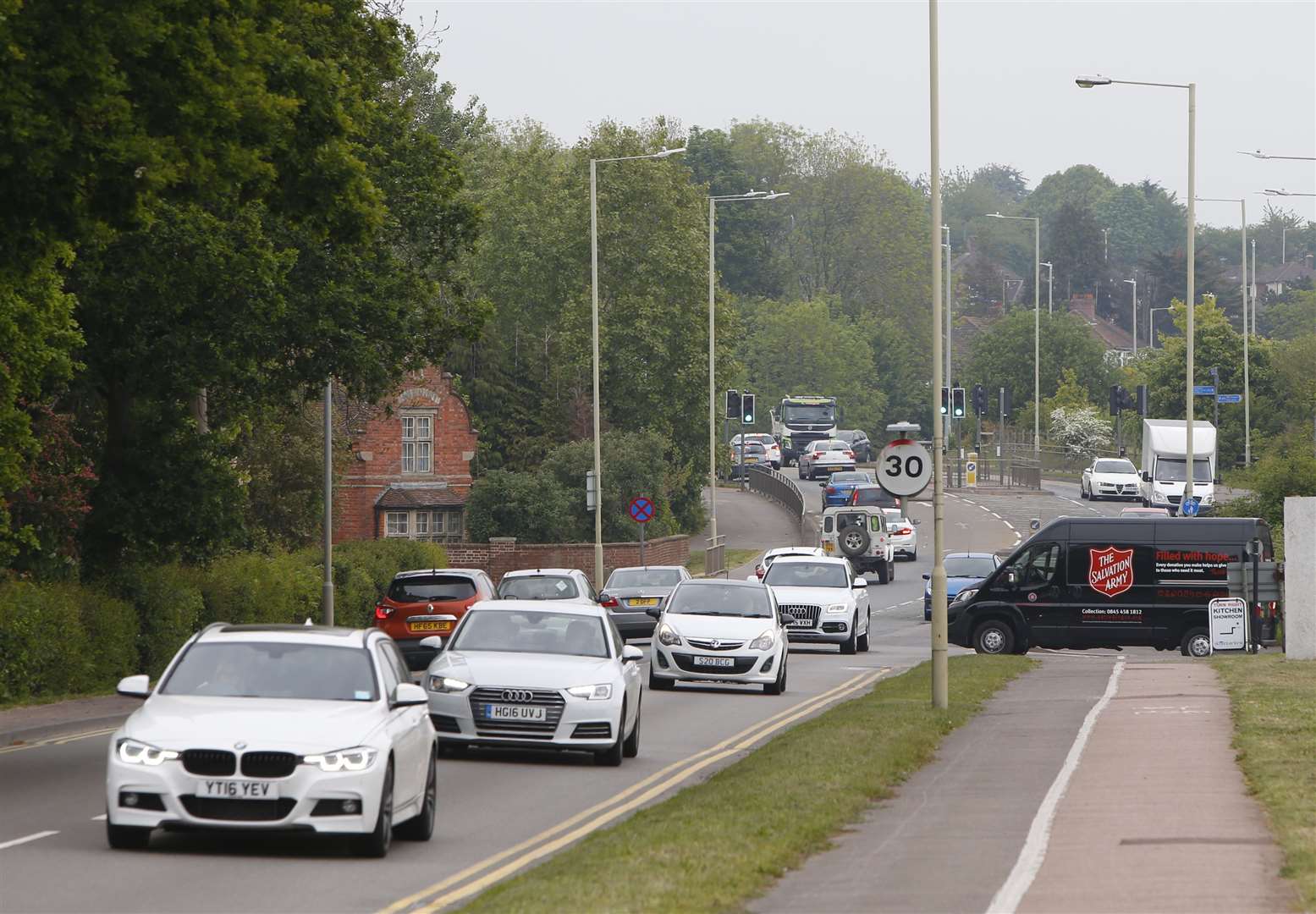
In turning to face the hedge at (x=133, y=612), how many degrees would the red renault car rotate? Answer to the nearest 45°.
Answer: approximately 135° to its left

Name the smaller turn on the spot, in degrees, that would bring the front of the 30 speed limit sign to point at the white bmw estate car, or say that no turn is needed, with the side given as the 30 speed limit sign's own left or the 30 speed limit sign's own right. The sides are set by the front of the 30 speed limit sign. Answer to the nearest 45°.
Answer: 0° — it already faces it

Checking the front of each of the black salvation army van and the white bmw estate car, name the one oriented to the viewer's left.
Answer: the black salvation army van

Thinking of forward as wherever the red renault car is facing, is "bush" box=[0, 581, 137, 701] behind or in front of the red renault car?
behind

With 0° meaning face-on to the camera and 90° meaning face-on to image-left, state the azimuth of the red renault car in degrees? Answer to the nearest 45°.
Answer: approximately 180°

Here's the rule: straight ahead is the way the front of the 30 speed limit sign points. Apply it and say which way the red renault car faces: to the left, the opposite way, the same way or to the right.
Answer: the opposite way

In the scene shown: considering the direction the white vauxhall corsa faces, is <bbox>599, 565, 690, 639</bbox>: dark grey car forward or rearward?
rearward

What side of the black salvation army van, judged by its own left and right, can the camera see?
left

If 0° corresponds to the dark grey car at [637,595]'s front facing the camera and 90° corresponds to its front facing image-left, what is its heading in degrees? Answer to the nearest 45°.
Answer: approximately 180°

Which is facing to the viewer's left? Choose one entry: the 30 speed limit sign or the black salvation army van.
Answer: the black salvation army van

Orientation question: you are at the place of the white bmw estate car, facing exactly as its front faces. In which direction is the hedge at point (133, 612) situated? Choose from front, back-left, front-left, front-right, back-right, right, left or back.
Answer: back
